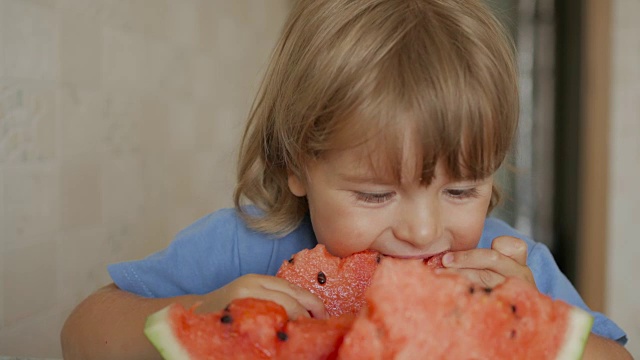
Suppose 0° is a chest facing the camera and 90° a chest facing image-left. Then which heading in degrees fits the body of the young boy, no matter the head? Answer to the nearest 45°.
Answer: approximately 0°
